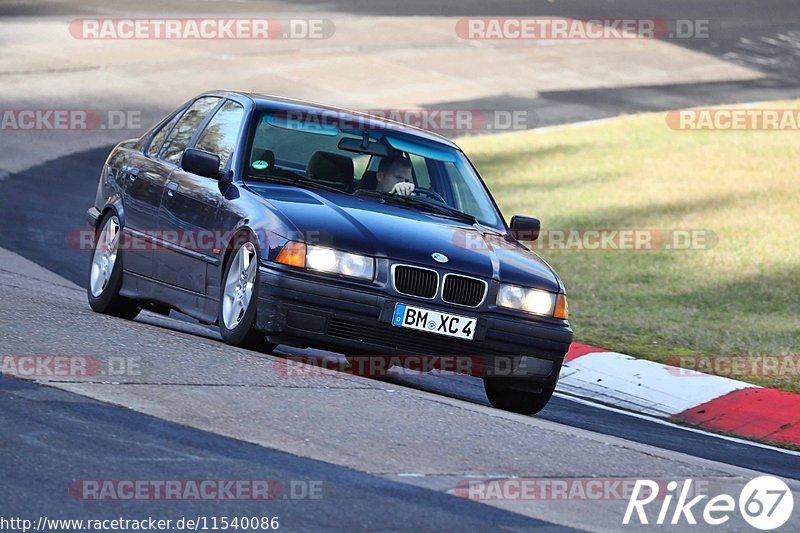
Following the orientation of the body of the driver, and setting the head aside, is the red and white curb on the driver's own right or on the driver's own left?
on the driver's own left

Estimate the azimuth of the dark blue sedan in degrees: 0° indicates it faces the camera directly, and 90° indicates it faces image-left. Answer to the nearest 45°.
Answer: approximately 315°

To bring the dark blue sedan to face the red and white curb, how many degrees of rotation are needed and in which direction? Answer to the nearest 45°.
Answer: approximately 90° to its left

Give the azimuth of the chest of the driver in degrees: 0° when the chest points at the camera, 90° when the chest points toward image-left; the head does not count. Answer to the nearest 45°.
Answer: approximately 315°
